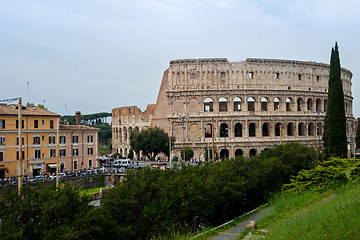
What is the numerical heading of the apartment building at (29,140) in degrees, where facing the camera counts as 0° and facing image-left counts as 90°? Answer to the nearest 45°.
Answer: approximately 0°

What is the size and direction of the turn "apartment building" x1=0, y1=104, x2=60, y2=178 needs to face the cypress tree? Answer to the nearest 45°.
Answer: approximately 45° to its left
